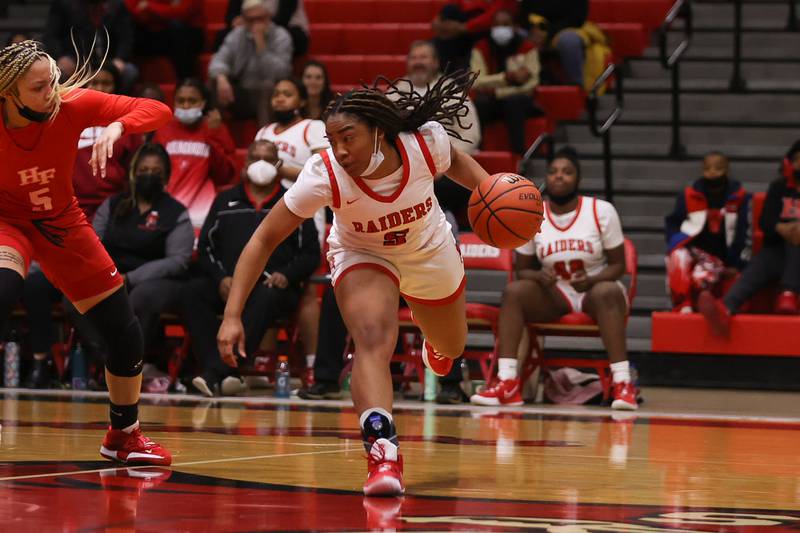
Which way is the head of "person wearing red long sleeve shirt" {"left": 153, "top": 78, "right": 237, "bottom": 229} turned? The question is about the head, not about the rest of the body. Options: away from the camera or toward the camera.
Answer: toward the camera

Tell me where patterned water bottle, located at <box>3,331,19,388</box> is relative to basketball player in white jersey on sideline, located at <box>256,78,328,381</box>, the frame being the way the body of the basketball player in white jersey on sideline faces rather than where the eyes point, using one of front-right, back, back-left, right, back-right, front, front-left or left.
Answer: front-right

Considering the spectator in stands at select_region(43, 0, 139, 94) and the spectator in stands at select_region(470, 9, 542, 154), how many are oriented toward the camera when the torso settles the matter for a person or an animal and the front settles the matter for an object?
2

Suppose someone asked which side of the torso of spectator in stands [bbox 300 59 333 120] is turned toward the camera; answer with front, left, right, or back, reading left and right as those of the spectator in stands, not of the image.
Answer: front

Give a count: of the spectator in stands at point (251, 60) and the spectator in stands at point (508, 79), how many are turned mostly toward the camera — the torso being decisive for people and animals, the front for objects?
2

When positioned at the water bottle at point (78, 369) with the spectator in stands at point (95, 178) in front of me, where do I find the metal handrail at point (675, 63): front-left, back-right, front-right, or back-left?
front-right

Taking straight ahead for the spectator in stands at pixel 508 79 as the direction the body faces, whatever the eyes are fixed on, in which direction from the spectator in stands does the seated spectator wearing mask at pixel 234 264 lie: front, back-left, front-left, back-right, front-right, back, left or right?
front-right

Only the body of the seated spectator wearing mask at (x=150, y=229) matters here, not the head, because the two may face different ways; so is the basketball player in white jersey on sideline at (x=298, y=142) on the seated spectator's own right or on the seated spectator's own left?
on the seated spectator's own left

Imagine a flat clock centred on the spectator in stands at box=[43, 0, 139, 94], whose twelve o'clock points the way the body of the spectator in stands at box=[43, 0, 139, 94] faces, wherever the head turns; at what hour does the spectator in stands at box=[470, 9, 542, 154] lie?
the spectator in stands at box=[470, 9, 542, 154] is roughly at 10 o'clock from the spectator in stands at box=[43, 0, 139, 94].

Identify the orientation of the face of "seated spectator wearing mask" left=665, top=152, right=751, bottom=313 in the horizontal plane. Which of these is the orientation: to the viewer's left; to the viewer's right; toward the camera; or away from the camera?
toward the camera

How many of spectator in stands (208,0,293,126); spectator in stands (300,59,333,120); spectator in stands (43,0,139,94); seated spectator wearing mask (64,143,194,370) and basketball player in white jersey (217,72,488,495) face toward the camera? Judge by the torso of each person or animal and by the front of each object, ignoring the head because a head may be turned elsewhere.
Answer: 5

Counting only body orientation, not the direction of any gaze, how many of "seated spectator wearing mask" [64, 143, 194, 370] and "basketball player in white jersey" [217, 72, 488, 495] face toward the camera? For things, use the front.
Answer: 2

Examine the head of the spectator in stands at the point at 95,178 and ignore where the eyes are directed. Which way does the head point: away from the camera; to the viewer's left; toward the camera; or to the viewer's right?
toward the camera

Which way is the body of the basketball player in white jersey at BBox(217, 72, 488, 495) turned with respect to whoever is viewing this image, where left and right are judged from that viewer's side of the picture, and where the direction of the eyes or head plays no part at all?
facing the viewer

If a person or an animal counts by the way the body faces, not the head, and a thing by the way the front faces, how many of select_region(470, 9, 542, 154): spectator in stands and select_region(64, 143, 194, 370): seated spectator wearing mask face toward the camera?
2
